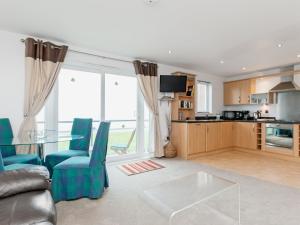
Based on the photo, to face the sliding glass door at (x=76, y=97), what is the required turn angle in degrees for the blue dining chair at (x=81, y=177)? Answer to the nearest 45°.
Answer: approximately 90° to its right

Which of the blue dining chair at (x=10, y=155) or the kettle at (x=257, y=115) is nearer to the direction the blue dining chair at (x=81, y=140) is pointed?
the blue dining chair

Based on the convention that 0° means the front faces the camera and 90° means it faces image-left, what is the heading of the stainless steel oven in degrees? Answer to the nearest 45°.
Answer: approximately 45°

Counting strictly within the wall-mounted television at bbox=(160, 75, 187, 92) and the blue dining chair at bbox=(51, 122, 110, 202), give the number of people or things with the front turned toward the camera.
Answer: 1

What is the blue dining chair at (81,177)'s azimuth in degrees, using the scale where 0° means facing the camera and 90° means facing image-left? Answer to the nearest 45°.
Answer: approximately 90°

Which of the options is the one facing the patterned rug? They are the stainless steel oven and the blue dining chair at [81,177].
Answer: the stainless steel oven
